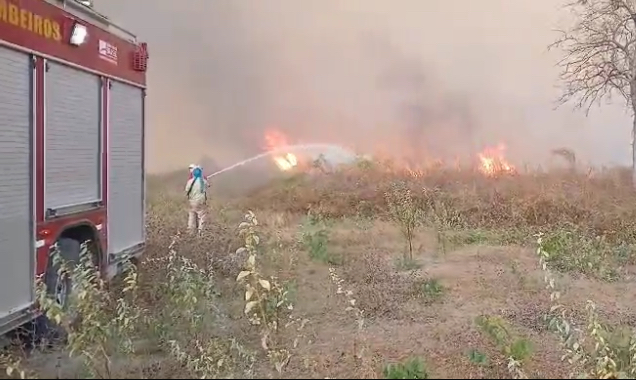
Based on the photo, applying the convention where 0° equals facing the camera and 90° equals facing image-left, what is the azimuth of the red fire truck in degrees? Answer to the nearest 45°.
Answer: approximately 45°

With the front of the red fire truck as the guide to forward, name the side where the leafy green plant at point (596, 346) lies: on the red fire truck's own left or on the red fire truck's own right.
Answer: on the red fire truck's own left

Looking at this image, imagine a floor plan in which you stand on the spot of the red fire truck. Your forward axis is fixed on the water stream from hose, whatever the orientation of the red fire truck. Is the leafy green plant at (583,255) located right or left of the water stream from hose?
right

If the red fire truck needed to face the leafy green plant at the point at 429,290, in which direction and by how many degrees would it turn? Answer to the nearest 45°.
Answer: approximately 135° to its left

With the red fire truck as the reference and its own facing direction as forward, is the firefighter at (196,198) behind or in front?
behind

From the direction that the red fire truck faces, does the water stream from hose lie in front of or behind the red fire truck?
behind

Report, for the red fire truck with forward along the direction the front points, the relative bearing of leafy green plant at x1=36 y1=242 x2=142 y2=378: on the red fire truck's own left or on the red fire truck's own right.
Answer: on the red fire truck's own left

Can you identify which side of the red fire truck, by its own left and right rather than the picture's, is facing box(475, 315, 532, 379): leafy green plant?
left
